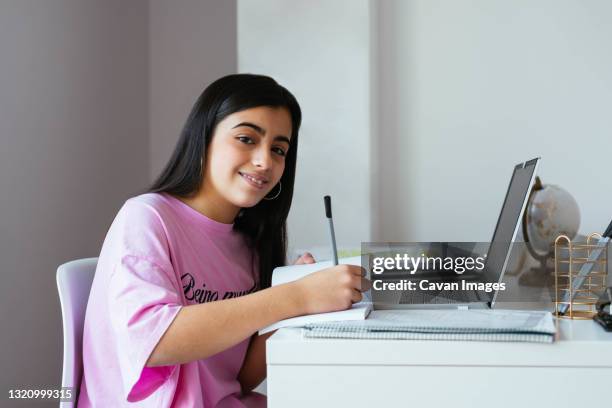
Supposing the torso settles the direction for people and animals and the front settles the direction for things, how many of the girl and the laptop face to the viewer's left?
1

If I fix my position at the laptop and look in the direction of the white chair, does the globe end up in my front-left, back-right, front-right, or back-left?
back-right

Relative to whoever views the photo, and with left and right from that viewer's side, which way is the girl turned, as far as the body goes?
facing the viewer and to the right of the viewer

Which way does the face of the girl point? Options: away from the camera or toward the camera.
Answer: toward the camera

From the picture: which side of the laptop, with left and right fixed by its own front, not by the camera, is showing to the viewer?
left
